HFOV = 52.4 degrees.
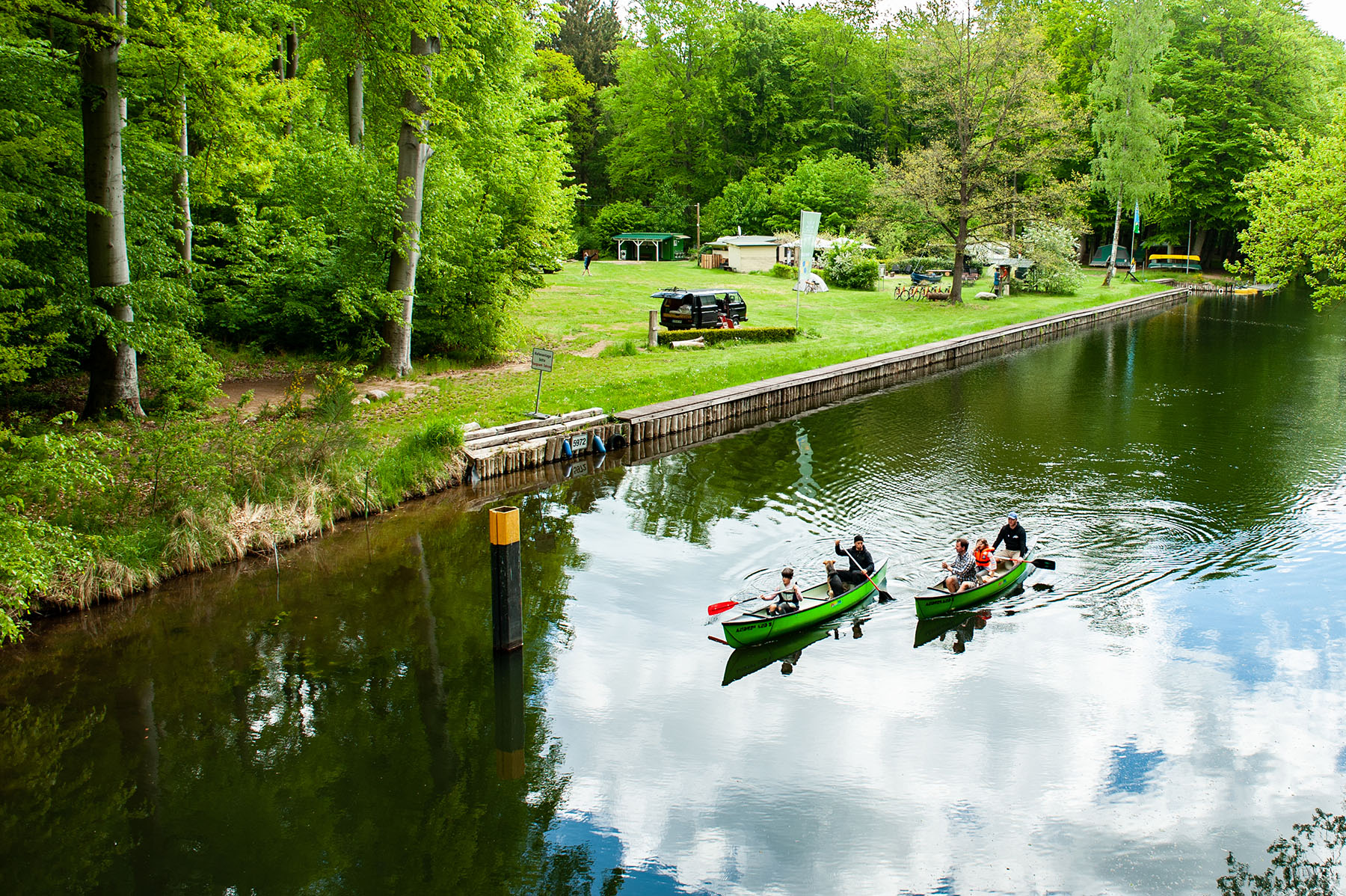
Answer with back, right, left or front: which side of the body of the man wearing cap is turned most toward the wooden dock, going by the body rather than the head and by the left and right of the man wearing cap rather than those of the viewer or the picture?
right

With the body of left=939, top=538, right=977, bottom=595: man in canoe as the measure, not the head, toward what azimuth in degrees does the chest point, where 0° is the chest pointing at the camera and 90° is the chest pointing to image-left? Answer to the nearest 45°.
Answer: approximately 45°

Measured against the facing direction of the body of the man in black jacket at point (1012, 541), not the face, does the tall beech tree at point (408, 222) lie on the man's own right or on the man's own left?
on the man's own right

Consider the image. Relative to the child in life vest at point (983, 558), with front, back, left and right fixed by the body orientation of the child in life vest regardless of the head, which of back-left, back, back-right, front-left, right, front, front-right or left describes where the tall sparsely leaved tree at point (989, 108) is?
back-right

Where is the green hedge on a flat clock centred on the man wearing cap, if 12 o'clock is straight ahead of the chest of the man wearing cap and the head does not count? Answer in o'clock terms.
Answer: The green hedge is roughly at 4 o'clock from the man wearing cap.

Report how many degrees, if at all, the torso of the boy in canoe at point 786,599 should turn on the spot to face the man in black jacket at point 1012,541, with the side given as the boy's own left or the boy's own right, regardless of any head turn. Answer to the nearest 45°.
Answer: approximately 180°

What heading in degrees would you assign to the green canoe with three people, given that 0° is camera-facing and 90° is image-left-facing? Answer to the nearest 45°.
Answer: approximately 45°
